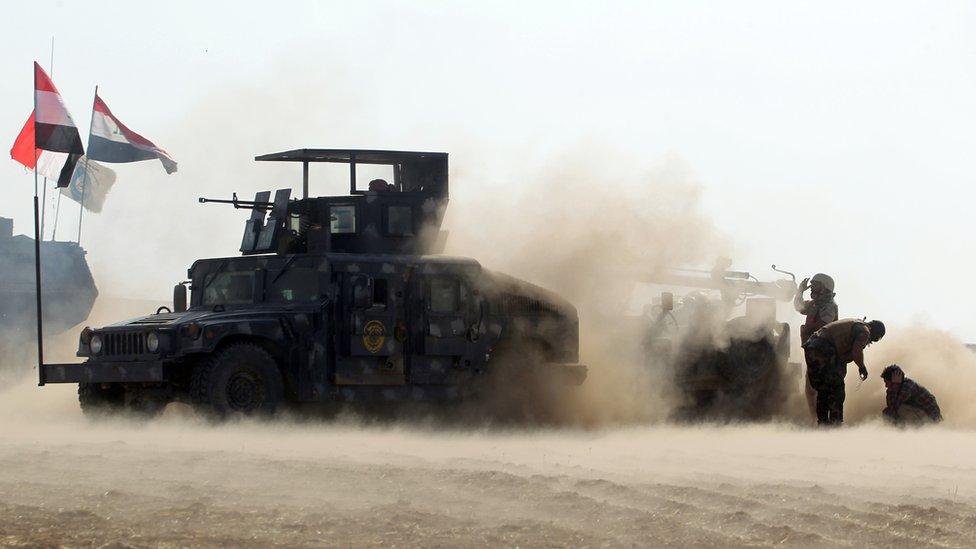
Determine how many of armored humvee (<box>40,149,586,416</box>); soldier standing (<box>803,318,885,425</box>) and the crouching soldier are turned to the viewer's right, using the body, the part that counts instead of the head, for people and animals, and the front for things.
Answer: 1

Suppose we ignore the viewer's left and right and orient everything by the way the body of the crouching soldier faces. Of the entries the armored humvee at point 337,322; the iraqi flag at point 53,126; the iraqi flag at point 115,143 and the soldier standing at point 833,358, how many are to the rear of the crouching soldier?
0

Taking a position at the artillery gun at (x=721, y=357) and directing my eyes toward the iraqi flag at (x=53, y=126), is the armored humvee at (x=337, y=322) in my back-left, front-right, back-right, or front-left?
front-left

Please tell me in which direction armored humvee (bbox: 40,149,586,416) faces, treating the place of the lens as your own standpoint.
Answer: facing the viewer and to the left of the viewer

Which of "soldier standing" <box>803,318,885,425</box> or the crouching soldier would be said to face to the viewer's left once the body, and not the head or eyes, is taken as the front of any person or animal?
the crouching soldier

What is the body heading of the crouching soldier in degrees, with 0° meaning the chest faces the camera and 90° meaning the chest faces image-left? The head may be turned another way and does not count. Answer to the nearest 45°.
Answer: approximately 90°

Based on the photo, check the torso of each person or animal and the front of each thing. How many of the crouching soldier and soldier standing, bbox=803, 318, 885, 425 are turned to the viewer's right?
1

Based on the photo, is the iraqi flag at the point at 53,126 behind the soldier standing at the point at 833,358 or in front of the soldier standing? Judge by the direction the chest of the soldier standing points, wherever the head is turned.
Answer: behind

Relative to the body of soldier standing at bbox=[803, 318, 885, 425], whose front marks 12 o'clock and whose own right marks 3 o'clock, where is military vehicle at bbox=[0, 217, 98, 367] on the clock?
The military vehicle is roughly at 7 o'clock from the soldier standing.

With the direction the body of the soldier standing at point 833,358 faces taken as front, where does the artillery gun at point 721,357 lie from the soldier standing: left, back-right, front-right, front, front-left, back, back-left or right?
back-left

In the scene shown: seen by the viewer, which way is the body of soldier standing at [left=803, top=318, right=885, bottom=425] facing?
to the viewer's right

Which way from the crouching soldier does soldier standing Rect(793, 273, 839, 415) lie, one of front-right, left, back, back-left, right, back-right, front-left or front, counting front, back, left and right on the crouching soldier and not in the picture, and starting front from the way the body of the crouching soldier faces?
front-right

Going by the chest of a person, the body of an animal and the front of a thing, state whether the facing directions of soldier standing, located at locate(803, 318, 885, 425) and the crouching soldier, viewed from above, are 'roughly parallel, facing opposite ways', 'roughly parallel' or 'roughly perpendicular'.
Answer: roughly parallel, facing opposite ways

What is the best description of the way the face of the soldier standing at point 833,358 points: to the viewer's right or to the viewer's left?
to the viewer's right
